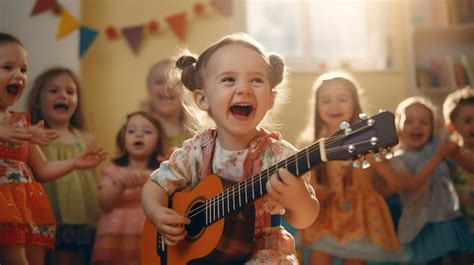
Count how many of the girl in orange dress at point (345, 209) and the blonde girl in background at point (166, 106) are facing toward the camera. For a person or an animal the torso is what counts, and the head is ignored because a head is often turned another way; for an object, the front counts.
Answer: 2

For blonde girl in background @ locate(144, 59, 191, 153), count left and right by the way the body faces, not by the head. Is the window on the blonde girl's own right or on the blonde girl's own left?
on the blonde girl's own left

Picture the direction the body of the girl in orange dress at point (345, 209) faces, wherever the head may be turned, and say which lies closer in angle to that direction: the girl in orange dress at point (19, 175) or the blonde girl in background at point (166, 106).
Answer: the girl in orange dress

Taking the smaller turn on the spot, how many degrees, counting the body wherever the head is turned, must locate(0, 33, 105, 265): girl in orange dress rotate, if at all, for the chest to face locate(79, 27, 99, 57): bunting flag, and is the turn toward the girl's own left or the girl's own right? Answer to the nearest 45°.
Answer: approximately 135° to the girl's own left

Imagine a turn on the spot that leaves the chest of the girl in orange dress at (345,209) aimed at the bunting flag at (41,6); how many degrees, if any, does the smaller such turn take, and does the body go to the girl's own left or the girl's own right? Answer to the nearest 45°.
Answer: approximately 90° to the girl's own right

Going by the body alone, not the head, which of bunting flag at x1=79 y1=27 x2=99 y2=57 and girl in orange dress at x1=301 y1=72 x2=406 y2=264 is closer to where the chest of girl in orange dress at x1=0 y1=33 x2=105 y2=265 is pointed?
the girl in orange dress
